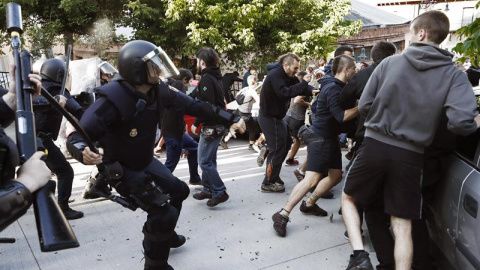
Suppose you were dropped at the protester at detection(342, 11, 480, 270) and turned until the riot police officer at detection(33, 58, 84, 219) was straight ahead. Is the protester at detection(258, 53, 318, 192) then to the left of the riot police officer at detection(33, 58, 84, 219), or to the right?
right

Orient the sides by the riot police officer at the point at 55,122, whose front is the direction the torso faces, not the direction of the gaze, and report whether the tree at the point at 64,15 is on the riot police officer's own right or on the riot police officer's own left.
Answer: on the riot police officer's own left

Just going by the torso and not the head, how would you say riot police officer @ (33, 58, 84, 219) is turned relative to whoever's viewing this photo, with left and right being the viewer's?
facing to the right of the viewer

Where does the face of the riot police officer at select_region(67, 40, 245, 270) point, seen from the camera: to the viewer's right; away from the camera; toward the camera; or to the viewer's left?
to the viewer's right

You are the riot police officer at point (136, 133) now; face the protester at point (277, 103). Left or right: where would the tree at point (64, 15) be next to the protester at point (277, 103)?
left

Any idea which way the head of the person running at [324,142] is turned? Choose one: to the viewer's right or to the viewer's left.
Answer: to the viewer's right

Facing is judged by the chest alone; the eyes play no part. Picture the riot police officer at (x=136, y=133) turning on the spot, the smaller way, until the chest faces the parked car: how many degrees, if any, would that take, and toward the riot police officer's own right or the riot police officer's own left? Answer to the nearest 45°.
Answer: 0° — they already face it

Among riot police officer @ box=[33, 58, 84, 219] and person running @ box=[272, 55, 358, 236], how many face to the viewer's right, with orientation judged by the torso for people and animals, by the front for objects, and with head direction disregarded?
2
